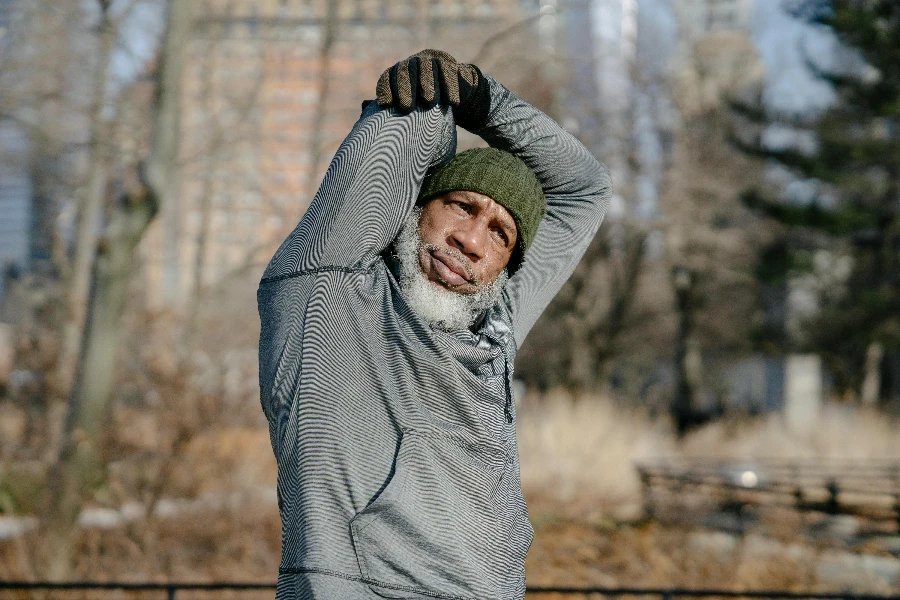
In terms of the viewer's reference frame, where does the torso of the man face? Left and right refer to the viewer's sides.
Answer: facing the viewer and to the right of the viewer

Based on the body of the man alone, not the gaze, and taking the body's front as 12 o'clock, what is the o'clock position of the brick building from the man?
The brick building is roughly at 7 o'clock from the man.

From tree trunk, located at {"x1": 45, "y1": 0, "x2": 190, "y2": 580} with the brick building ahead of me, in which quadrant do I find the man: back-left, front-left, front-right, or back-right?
back-right

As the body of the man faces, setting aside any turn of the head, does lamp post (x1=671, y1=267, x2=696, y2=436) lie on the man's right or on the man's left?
on the man's left

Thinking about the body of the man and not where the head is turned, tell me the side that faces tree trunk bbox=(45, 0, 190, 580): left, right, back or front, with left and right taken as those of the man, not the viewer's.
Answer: back

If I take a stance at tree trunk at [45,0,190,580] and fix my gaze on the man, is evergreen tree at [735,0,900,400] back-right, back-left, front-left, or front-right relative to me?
back-left

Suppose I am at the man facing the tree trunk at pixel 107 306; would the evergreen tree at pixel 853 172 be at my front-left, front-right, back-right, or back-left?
front-right

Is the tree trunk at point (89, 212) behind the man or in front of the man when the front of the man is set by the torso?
behind

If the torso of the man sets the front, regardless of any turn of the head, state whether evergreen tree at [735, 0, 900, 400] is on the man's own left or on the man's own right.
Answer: on the man's own left
